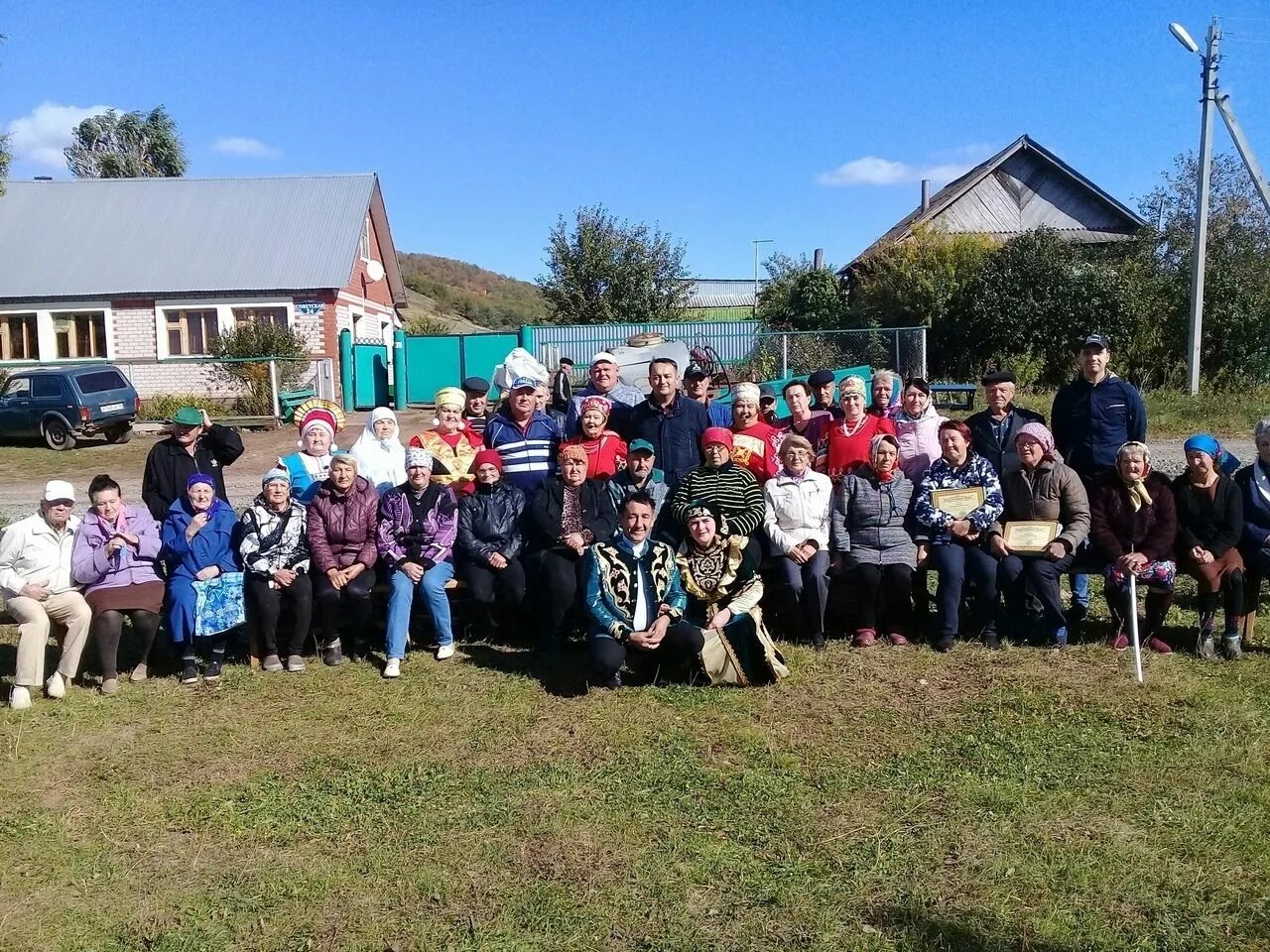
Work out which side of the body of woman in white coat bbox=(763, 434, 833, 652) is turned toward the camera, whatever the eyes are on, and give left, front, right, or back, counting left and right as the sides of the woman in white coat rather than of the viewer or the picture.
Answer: front

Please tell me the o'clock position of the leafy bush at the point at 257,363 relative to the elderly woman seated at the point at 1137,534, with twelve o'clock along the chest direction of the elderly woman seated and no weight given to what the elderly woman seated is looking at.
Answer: The leafy bush is roughly at 4 o'clock from the elderly woman seated.

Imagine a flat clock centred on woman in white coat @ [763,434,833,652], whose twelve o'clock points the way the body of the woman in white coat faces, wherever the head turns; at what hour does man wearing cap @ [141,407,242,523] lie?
The man wearing cap is roughly at 3 o'clock from the woman in white coat.

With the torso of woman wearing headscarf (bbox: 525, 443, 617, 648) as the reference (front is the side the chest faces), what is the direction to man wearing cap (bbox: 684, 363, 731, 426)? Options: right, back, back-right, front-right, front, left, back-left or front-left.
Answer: back-left

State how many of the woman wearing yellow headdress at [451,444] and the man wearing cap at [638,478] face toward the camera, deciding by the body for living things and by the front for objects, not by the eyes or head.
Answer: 2

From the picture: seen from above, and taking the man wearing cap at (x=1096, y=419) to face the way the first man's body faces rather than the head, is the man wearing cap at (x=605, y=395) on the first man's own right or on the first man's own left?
on the first man's own right

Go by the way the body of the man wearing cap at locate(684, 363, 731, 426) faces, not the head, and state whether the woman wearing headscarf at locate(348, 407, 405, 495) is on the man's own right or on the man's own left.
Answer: on the man's own right

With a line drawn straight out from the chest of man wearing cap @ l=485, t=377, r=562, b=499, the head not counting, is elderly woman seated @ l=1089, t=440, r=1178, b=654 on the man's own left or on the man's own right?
on the man's own left

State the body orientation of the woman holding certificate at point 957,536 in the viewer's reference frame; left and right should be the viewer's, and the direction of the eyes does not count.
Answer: facing the viewer

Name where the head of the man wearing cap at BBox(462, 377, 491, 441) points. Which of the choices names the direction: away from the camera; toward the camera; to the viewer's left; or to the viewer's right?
toward the camera

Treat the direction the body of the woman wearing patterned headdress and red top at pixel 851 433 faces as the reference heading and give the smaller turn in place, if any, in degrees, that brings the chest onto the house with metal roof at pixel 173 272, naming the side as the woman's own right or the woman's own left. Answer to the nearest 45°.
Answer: approximately 135° to the woman's own right

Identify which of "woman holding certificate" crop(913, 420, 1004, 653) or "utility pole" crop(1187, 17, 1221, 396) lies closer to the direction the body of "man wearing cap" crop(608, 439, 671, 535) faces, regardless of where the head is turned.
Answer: the woman holding certificate

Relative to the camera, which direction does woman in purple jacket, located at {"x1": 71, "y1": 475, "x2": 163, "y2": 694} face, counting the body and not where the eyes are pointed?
toward the camera

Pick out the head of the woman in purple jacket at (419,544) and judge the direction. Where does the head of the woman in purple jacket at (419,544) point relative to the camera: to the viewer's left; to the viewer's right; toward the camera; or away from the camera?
toward the camera

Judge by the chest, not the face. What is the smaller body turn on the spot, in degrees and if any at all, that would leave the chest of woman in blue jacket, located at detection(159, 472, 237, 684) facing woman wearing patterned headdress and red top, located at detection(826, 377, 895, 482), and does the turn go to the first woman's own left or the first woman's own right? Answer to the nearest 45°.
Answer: approximately 90° to the first woman's own left

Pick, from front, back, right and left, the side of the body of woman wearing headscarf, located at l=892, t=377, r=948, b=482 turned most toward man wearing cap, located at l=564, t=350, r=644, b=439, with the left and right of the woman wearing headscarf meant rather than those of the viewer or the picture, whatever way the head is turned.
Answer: right

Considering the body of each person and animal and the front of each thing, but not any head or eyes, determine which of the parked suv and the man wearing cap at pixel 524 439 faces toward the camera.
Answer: the man wearing cap

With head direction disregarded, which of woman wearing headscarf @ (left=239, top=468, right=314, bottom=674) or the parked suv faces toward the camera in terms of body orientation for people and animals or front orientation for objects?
the woman wearing headscarf

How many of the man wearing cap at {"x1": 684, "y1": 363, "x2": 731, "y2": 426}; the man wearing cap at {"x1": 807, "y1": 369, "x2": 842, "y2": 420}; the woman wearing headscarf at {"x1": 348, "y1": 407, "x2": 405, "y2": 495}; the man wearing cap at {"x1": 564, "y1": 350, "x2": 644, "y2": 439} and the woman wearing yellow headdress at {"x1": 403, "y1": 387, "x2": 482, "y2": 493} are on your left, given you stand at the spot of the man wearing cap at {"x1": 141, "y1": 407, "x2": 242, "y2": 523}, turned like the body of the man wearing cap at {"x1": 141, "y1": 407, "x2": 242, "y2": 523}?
5

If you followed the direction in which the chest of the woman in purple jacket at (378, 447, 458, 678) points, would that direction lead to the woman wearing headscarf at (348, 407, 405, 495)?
no

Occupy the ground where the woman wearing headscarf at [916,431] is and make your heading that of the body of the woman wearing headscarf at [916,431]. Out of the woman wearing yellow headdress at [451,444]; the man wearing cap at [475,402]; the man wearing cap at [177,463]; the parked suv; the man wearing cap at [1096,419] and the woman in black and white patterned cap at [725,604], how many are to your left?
1

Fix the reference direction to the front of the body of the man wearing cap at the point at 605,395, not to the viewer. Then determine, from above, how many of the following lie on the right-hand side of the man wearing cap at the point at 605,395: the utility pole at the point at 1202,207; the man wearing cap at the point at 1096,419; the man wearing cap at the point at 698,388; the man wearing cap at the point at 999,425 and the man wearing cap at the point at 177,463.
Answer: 1
